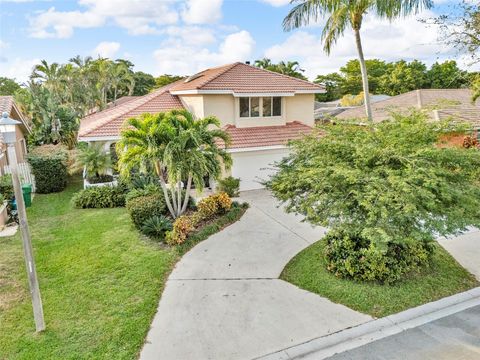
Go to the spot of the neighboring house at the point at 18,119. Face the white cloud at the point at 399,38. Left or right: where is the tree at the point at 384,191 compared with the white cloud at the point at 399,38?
right

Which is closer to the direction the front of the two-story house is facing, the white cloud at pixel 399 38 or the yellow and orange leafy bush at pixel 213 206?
the yellow and orange leafy bush

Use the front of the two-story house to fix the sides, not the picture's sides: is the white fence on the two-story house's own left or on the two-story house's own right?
on the two-story house's own right

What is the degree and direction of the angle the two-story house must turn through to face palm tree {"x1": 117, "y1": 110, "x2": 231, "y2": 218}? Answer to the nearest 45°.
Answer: approximately 45° to its right

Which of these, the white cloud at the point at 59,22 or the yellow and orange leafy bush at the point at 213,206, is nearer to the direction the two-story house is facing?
the yellow and orange leafy bush

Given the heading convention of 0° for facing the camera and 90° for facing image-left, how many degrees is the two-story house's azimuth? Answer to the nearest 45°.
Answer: approximately 0°

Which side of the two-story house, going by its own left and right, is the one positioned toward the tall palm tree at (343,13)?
left

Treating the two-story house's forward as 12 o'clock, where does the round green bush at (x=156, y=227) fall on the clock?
The round green bush is roughly at 1 o'clock from the two-story house.

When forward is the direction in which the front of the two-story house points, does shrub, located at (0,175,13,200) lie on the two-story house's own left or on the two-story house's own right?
on the two-story house's own right

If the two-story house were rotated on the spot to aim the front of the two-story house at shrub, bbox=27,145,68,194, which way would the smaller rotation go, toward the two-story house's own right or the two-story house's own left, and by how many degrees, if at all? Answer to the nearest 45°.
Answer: approximately 90° to the two-story house's own right
